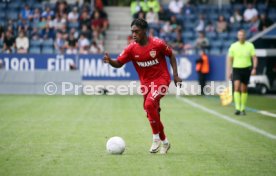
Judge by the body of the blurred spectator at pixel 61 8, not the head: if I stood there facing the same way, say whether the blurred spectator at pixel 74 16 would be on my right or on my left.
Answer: on my left

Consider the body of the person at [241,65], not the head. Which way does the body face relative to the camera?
toward the camera

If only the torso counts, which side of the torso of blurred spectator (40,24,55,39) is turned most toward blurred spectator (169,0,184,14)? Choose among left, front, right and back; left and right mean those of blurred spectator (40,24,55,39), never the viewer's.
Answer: left

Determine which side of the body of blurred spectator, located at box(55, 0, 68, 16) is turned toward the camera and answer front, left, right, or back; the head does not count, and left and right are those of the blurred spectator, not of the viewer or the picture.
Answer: front

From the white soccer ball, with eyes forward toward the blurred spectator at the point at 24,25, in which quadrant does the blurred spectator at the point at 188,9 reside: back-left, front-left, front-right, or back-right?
front-right

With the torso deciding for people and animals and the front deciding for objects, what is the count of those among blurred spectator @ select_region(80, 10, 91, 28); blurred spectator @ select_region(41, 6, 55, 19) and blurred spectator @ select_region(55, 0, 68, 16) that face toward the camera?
3

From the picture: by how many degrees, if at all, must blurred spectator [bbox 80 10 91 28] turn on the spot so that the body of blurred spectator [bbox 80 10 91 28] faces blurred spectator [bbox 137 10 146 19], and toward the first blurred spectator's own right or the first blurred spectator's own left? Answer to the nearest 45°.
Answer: approximately 90° to the first blurred spectator's own left

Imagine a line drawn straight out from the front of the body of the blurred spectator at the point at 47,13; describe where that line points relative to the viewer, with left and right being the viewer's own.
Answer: facing the viewer

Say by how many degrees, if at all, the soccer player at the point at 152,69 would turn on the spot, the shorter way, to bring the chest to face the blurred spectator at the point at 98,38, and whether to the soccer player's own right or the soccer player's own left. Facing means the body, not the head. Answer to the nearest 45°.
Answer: approximately 135° to the soccer player's own right

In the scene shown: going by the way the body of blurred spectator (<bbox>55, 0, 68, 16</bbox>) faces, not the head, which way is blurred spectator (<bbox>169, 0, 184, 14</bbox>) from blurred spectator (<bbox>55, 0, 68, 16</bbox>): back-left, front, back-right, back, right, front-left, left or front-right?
left

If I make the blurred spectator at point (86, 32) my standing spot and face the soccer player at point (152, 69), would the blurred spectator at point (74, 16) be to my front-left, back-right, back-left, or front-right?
back-right

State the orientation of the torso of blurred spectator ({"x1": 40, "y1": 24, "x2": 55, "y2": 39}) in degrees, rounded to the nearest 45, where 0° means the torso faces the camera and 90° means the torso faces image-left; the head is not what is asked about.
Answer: approximately 0°
